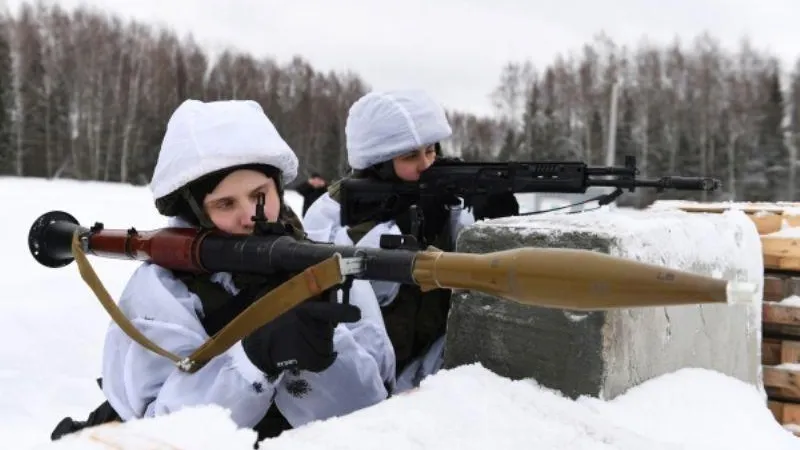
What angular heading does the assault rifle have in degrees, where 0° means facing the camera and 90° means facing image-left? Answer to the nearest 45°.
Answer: approximately 270°

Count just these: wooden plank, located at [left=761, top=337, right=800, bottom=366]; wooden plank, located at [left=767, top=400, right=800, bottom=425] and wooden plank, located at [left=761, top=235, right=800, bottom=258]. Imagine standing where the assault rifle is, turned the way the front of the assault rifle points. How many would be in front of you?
3

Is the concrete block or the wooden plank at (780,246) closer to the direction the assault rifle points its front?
the wooden plank

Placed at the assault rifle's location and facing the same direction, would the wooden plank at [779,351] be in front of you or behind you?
in front

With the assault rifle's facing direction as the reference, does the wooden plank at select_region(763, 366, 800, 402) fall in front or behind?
in front

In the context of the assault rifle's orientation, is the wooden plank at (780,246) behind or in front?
in front

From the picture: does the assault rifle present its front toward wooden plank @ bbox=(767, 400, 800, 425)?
yes

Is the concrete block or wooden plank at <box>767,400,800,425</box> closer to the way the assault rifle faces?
the wooden plank

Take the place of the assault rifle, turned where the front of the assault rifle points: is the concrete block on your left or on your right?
on your right

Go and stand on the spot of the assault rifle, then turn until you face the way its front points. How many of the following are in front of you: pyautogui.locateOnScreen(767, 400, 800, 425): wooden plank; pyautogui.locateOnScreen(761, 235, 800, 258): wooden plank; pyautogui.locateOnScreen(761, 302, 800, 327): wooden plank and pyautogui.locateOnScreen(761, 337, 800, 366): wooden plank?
4
